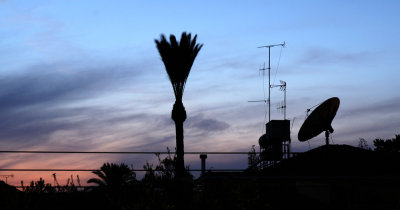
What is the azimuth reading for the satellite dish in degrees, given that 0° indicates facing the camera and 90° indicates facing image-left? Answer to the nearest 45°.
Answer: approximately 90°

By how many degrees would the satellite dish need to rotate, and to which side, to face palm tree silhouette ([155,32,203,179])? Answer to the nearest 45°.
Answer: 0° — it already faces it

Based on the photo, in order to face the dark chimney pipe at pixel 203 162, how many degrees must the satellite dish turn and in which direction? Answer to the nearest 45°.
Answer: approximately 45° to its left
